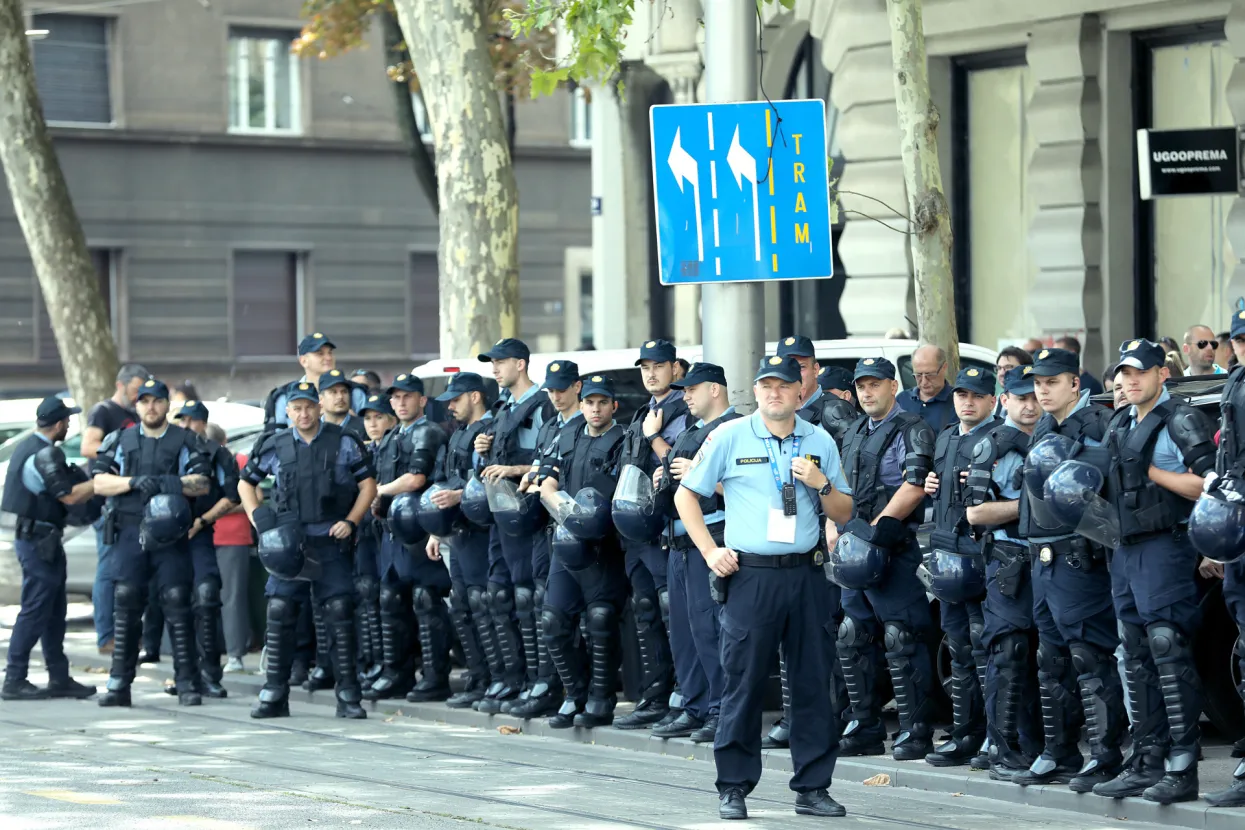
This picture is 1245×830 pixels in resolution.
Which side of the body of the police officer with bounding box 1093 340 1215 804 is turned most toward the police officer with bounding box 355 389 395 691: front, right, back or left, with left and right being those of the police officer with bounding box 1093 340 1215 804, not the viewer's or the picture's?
right

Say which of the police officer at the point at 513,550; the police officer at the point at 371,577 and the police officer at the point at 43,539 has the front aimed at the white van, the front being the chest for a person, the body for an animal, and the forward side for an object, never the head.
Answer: the police officer at the point at 43,539

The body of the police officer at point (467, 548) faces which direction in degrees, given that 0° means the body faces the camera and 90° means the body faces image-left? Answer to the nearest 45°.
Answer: approximately 45°

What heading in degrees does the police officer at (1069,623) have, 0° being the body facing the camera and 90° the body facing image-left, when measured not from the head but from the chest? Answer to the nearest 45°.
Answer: approximately 45°

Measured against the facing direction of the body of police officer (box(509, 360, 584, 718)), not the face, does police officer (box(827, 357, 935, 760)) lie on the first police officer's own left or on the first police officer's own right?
on the first police officer's own left

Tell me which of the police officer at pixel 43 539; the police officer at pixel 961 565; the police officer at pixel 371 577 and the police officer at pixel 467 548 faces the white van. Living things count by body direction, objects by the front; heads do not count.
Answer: the police officer at pixel 43 539

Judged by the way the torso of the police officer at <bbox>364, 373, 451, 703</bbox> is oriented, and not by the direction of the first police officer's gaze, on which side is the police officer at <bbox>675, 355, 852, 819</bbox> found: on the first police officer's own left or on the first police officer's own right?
on the first police officer's own left

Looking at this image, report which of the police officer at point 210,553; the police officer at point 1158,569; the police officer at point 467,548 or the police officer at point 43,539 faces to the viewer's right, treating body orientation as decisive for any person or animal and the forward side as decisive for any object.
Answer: the police officer at point 43,539

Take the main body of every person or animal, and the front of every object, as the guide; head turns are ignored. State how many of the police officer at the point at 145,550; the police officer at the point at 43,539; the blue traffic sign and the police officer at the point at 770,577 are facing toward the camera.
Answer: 3
